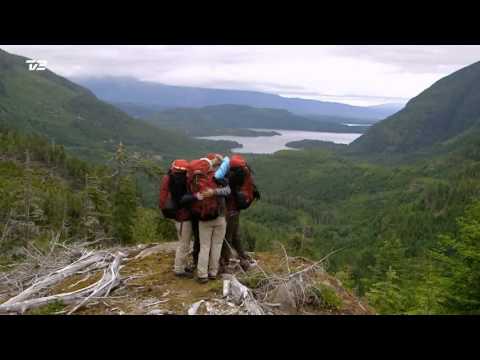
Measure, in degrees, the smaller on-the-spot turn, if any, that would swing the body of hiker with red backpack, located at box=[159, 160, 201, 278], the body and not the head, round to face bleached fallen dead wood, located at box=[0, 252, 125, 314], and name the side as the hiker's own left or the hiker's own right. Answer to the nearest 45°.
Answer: approximately 180°

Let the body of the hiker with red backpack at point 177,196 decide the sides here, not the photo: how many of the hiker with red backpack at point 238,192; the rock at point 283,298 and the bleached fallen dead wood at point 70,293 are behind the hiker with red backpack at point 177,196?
1

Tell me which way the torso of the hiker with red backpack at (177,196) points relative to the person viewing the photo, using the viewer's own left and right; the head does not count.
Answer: facing to the right of the viewer

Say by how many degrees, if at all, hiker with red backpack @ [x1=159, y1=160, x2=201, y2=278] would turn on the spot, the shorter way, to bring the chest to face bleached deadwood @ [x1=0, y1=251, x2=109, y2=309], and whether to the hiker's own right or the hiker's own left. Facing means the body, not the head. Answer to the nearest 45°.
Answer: approximately 180°
